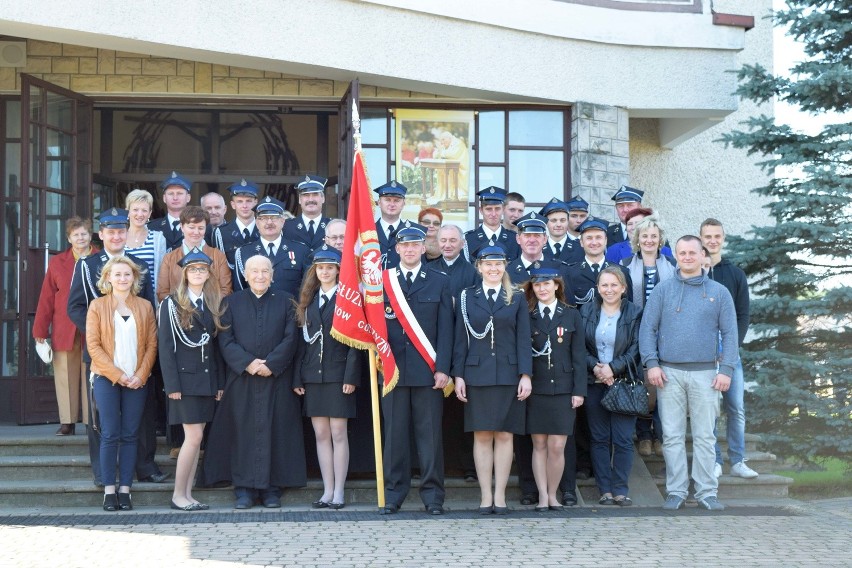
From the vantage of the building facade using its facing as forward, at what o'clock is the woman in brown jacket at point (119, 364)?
The woman in brown jacket is roughly at 1 o'clock from the building facade.

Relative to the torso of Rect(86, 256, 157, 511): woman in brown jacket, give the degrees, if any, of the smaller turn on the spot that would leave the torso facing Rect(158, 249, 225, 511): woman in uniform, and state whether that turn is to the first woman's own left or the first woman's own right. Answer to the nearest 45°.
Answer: approximately 90° to the first woman's own left
